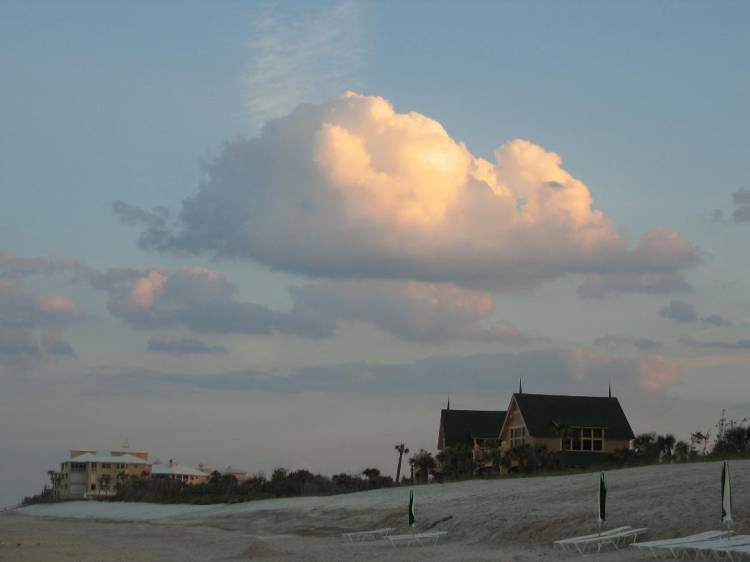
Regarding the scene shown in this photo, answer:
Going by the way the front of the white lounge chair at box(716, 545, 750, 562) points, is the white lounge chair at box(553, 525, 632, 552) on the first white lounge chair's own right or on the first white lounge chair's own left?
on the first white lounge chair's own right

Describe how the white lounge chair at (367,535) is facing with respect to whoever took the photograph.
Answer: facing to the left of the viewer

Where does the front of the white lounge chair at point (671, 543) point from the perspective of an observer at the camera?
facing to the left of the viewer

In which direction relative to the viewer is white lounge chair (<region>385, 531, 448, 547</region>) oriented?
to the viewer's left

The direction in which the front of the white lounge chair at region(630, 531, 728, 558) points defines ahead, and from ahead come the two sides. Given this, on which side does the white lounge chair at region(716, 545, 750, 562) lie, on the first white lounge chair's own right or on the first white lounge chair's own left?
on the first white lounge chair's own left

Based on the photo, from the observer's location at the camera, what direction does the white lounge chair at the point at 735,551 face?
facing to the left of the viewer

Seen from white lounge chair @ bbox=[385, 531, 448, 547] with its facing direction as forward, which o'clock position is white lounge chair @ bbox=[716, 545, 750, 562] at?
white lounge chair @ bbox=[716, 545, 750, 562] is roughly at 8 o'clock from white lounge chair @ bbox=[385, 531, 448, 547].

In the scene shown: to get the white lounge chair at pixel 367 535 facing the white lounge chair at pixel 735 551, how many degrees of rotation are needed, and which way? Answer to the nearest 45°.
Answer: approximately 135° to its left

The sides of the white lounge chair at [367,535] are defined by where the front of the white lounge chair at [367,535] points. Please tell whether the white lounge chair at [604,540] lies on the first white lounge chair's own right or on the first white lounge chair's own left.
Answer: on the first white lounge chair's own left

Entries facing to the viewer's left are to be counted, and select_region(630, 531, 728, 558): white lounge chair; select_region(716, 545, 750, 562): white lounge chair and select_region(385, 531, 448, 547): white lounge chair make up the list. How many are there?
3

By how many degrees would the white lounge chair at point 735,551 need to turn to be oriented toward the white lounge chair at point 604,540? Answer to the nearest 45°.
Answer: approximately 45° to its right
